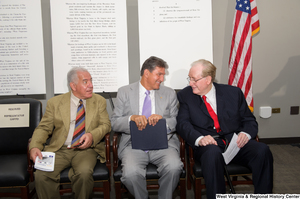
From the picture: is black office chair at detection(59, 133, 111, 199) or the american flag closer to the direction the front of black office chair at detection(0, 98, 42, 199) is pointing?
the black office chair

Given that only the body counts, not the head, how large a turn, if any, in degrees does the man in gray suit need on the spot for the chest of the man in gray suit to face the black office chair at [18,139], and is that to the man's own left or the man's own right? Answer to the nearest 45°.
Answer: approximately 90° to the man's own right

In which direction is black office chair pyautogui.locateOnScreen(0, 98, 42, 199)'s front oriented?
toward the camera

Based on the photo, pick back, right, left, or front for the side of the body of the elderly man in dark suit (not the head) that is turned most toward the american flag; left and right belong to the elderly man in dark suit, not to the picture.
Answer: back

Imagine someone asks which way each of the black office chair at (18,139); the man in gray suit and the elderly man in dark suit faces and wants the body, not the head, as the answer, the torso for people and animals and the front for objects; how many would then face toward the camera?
3

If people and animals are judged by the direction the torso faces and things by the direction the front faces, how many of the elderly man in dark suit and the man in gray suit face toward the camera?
2

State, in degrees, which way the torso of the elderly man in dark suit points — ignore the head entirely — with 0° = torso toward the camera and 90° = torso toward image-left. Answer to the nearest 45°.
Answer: approximately 0°

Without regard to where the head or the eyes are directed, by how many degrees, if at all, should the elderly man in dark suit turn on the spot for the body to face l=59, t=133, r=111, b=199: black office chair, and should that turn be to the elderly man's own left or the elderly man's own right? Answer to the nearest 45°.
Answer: approximately 45° to the elderly man's own right

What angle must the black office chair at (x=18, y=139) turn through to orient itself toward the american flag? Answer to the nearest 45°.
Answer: approximately 90° to its left

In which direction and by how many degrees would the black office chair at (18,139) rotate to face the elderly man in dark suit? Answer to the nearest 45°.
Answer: approximately 45° to its left

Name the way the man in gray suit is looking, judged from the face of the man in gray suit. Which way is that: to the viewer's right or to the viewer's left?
to the viewer's right

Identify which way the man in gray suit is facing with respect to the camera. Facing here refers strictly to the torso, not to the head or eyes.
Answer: toward the camera

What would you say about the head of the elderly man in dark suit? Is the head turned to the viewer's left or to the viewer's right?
to the viewer's left
